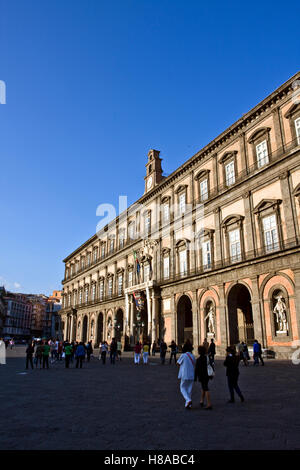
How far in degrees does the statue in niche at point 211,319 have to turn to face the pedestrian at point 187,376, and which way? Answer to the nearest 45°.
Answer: approximately 45° to its left

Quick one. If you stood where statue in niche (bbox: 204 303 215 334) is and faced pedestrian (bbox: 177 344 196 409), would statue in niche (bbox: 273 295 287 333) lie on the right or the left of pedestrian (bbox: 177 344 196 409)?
left

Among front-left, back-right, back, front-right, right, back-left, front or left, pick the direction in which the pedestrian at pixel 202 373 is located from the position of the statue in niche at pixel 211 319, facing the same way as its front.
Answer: front-left

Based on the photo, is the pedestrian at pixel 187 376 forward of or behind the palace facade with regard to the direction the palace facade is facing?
forward

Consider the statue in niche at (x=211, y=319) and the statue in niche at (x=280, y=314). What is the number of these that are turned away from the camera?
0

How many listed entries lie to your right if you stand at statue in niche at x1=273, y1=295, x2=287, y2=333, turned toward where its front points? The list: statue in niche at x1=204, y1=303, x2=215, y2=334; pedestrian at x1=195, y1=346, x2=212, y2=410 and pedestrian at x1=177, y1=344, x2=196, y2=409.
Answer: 1

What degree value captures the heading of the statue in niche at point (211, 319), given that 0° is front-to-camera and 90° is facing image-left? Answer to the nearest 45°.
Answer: approximately 45°
